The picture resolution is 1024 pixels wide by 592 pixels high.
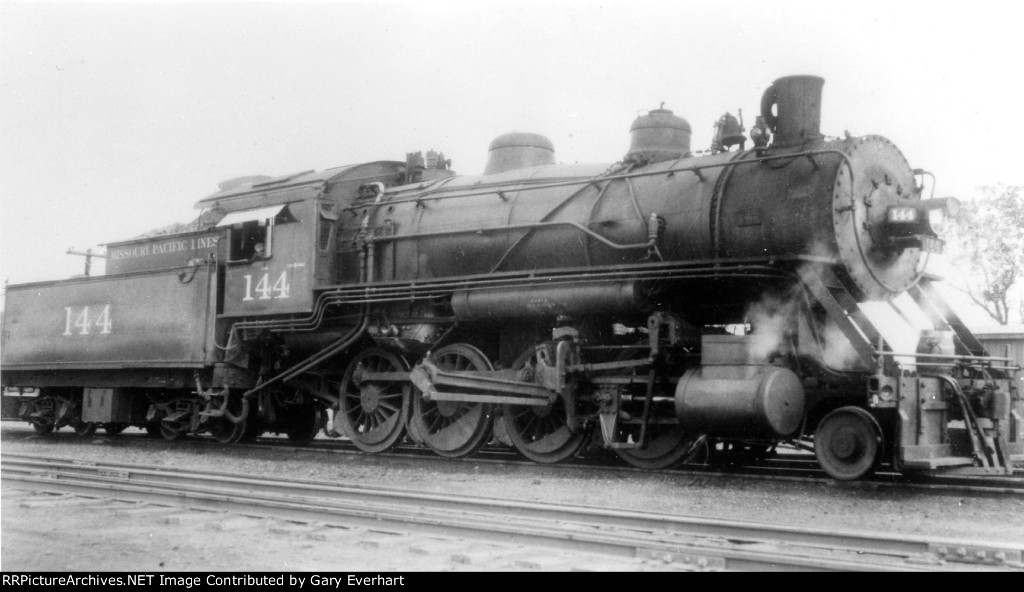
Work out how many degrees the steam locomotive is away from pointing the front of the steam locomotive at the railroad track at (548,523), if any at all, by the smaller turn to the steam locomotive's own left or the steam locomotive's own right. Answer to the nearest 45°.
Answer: approximately 45° to the steam locomotive's own right

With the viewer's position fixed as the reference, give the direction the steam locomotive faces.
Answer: facing the viewer and to the right of the viewer
